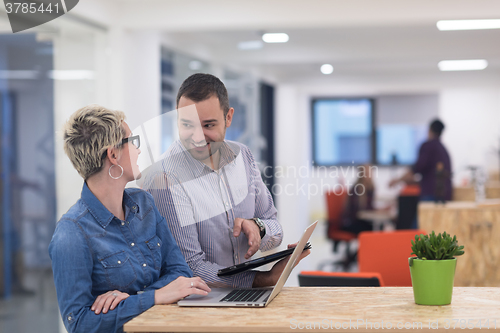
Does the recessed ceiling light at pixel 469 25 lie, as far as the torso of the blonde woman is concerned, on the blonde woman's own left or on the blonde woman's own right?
on the blonde woman's own left

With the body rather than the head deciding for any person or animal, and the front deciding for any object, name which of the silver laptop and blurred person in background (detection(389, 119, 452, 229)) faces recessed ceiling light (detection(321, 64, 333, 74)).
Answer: the blurred person in background

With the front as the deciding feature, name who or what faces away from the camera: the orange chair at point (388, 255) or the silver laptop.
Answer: the orange chair

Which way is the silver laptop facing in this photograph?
to the viewer's left

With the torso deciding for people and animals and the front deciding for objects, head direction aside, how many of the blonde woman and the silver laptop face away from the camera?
0

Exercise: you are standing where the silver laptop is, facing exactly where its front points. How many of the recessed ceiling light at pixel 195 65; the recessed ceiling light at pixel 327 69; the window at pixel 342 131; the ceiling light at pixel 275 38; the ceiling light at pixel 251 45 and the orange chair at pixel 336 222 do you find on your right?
6

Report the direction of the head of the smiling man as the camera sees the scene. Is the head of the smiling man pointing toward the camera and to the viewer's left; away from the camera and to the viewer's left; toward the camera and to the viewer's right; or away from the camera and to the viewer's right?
toward the camera and to the viewer's left

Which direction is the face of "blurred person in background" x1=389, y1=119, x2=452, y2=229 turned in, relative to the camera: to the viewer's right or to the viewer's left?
to the viewer's left

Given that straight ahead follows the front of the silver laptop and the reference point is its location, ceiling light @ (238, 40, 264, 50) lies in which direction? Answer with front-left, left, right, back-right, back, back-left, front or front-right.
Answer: right

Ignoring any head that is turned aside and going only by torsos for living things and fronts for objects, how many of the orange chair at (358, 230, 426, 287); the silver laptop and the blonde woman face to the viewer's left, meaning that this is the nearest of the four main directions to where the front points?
1

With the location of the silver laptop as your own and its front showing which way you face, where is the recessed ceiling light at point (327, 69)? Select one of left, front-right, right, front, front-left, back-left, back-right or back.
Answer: right

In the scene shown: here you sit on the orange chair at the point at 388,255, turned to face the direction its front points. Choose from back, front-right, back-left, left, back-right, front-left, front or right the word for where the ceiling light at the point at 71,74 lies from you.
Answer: left

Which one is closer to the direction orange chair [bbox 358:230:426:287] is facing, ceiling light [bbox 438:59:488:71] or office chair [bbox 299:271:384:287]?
the ceiling light

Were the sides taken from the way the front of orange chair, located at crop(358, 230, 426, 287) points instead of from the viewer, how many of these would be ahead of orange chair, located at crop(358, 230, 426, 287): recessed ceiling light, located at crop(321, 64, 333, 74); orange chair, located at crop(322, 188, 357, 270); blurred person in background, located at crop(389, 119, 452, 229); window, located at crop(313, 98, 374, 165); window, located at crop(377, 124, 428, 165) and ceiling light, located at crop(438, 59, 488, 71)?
6

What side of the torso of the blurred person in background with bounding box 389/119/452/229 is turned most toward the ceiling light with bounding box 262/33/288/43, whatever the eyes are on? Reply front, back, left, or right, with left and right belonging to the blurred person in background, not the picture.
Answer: left

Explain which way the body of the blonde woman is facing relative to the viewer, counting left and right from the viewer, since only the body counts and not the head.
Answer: facing the viewer and to the right of the viewer
